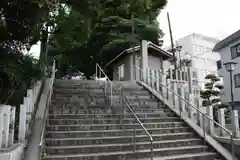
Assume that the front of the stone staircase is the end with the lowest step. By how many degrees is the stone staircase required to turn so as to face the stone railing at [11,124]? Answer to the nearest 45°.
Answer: approximately 45° to its right

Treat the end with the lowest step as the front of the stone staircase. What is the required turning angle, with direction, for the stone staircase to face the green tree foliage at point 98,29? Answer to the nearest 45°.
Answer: approximately 180°

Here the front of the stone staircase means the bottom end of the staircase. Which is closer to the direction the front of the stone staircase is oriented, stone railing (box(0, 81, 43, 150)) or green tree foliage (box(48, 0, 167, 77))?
the stone railing

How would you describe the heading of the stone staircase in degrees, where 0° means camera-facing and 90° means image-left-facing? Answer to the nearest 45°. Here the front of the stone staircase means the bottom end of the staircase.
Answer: approximately 0°
